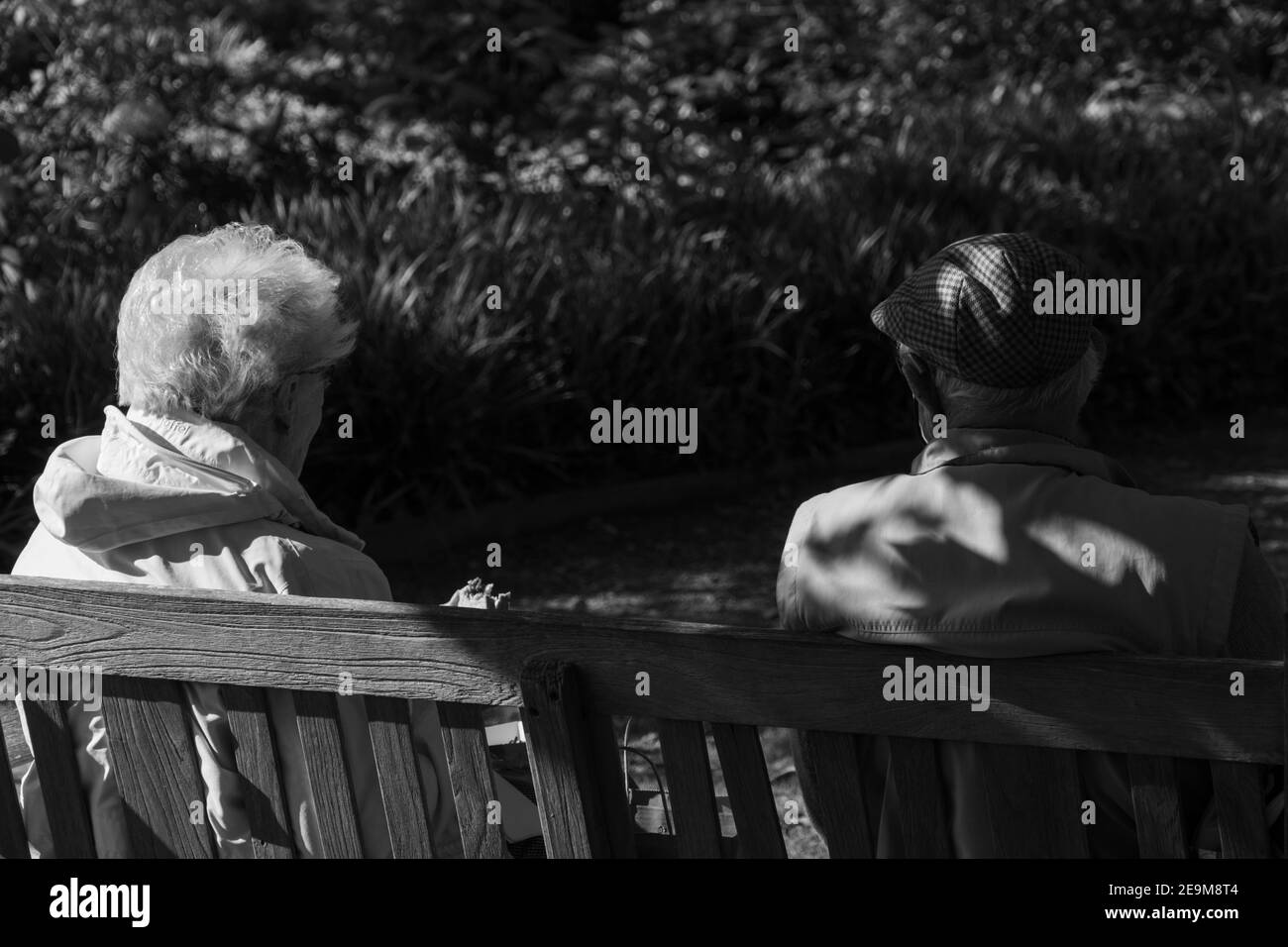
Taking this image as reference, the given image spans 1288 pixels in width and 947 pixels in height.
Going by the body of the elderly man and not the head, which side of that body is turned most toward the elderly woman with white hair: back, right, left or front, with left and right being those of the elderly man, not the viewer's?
left

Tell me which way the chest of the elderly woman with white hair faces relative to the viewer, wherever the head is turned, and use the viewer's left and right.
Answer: facing away from the viewer and to the right of the viewer

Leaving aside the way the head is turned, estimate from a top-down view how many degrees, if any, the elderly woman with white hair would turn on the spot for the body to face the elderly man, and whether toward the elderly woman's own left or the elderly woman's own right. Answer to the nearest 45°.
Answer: approximately 90° to the elderly woman's own right

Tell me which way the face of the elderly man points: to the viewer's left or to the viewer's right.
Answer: to the viewer's left

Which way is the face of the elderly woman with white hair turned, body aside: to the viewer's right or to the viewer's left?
to the viewer's right

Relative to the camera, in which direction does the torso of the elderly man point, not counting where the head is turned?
away from the camera
